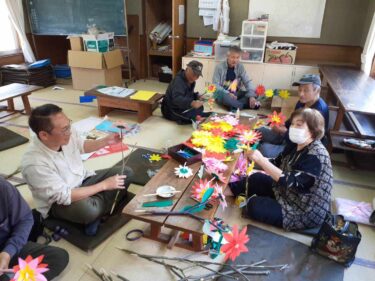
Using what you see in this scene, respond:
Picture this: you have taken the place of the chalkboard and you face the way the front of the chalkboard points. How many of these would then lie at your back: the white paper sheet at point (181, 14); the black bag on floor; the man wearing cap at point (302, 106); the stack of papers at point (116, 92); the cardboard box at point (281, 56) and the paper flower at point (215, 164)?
0

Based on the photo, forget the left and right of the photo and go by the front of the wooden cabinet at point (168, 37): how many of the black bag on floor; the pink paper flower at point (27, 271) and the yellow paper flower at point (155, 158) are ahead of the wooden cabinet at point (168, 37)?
3

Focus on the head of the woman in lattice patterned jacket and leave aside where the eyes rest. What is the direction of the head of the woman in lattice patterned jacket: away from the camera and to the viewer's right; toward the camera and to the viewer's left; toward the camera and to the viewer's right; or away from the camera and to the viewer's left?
toward the camera and to the viewer's left

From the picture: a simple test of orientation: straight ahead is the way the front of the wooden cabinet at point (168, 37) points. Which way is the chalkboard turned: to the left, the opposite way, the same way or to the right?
the same way

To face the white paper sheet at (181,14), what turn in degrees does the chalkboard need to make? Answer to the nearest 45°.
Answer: approximately 45° to its left

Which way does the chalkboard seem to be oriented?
toward the camera

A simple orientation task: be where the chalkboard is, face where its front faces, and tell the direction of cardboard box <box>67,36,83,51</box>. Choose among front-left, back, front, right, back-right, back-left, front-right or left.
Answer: front

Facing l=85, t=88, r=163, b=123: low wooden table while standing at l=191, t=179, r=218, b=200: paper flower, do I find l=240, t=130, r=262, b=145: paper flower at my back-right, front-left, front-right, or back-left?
front-right

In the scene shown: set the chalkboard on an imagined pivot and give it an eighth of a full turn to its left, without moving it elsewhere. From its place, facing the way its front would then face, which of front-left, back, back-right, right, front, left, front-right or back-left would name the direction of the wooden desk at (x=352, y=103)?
front

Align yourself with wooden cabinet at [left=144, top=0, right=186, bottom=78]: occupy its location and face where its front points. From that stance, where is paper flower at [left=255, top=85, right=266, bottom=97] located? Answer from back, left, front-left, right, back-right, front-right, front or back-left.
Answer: front-left

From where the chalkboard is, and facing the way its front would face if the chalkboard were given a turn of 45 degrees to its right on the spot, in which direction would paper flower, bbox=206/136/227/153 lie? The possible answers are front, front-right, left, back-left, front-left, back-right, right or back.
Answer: front-left

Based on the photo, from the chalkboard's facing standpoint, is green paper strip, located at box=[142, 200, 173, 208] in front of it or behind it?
in front

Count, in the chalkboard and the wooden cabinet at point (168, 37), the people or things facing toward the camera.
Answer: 2

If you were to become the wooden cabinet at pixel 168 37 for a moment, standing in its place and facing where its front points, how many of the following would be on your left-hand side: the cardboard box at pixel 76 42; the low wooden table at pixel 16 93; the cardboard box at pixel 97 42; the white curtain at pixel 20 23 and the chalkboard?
0

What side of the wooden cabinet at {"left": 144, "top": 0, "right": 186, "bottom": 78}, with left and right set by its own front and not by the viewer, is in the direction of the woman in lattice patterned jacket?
front

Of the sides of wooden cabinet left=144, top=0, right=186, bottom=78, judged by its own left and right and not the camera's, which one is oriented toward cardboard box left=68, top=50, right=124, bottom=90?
right

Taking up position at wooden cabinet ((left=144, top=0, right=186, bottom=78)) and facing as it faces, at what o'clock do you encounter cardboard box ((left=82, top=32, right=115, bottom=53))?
The cardboard box is roughly at 2 o'clock from the wooden cabinet.

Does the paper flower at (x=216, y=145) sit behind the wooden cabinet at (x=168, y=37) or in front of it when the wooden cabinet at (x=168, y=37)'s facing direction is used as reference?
in front

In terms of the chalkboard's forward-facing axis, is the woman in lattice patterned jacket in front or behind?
in front

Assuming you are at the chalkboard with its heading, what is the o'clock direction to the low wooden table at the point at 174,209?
The low wooden table is roughly at 12 o'clock from the chalkboard.

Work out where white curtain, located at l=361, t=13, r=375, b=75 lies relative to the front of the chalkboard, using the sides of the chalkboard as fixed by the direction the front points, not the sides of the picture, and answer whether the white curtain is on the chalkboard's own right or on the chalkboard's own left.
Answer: on the chalkboard's own left
